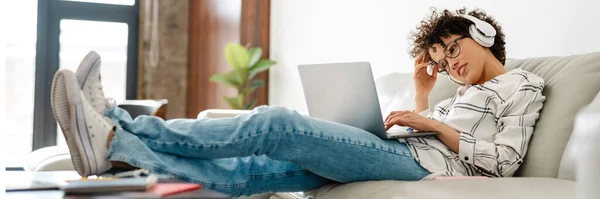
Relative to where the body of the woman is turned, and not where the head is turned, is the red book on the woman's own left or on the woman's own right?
on the woman's own left

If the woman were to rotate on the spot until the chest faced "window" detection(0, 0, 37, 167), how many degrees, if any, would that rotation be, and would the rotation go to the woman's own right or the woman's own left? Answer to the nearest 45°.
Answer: approximately 45° to the woman's own right

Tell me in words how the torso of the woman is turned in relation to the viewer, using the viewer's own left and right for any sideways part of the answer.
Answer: facing to the left of the viewer

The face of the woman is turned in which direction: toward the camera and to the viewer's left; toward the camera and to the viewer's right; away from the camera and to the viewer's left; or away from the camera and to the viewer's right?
toward the camera and to the viewer's left
